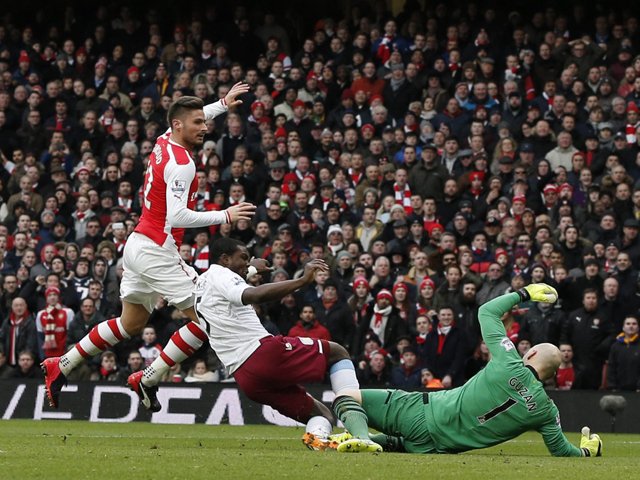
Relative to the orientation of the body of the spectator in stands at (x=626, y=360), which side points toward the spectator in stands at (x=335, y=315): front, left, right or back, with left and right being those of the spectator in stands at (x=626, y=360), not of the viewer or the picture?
right

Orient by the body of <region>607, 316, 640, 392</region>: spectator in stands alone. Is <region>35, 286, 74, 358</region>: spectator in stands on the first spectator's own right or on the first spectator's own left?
on the first spectator's own right

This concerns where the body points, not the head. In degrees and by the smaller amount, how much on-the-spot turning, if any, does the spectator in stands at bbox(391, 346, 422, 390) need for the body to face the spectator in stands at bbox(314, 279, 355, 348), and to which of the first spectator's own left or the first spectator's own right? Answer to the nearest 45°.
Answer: approximately 135° to the first spectator's own right

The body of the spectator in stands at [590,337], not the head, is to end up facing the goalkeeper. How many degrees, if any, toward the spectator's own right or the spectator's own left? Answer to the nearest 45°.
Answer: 0° — they already face them

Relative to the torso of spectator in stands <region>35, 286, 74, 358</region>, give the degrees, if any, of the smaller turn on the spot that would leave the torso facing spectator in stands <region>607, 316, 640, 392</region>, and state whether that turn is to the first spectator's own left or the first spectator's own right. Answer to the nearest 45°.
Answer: approximately 45° to the first spectator's own left

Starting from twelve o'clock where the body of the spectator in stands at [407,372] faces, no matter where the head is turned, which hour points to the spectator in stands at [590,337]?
the spectator in stands at [590,337] is roughly at 9 o'clock from the spectator in stands at [407,372].
